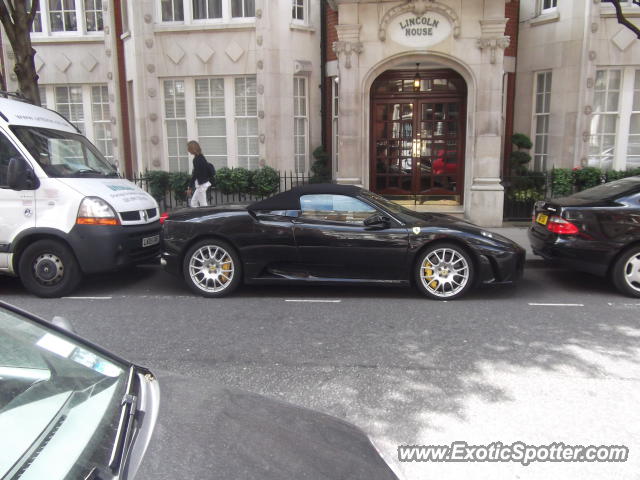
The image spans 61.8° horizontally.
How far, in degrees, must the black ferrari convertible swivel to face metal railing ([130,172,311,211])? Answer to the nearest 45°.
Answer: approximately 135° to its left

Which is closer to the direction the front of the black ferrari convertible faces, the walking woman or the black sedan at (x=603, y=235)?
the black sedan

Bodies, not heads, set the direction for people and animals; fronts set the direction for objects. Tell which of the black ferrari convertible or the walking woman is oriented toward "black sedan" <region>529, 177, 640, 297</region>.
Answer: the black ferrari convertible

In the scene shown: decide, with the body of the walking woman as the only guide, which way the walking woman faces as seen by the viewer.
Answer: to the viewer's left

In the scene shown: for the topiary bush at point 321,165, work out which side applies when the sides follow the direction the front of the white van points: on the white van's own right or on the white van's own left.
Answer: on the white van's own left

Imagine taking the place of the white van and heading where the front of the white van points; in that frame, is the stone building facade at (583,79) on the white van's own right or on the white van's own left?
on the white van's own left

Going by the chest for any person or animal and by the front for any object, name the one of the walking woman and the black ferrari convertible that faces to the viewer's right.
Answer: the black ferrari convertible

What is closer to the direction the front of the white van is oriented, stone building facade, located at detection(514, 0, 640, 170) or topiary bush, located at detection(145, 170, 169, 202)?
the stone building facade

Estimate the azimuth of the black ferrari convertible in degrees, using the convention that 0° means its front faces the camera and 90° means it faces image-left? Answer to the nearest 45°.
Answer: approximately 270°

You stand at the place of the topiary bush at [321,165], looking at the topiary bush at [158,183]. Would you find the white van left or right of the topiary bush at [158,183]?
left

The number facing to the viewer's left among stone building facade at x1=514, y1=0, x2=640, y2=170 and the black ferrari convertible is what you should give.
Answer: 0

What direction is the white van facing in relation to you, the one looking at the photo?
facing the viewer and to the right of the viewer

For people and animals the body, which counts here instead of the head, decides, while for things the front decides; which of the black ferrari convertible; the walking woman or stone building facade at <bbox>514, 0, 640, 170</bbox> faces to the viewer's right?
the black ferrari convertible

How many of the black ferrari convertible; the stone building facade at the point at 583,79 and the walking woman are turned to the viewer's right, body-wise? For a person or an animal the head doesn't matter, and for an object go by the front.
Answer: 1
